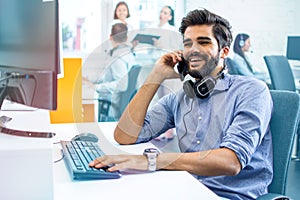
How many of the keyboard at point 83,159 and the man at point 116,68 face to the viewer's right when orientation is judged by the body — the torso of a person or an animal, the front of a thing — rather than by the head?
1

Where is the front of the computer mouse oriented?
to the viewer's left

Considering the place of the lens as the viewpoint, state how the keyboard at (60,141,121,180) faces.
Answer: facing to the right of the viewer

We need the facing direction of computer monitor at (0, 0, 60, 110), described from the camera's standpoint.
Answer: facing away from the viewer and to the right of the viewer

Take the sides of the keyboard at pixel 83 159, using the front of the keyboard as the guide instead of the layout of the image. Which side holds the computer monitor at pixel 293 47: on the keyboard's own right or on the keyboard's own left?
on the keyboard's own left
